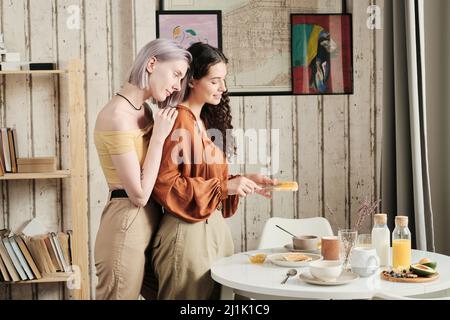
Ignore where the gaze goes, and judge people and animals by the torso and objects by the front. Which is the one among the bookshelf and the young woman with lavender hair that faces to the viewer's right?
the young woman with lavender hair

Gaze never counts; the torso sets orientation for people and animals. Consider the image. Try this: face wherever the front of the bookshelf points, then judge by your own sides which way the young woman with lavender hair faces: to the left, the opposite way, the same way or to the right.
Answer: to the left

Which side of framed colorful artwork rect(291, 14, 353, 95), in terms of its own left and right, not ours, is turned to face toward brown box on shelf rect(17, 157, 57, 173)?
right

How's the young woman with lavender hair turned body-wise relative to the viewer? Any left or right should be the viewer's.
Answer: facing to the right of the viewer

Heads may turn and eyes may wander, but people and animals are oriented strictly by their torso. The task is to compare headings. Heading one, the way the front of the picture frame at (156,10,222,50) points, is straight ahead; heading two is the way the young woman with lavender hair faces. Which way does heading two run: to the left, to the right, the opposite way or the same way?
to the left
